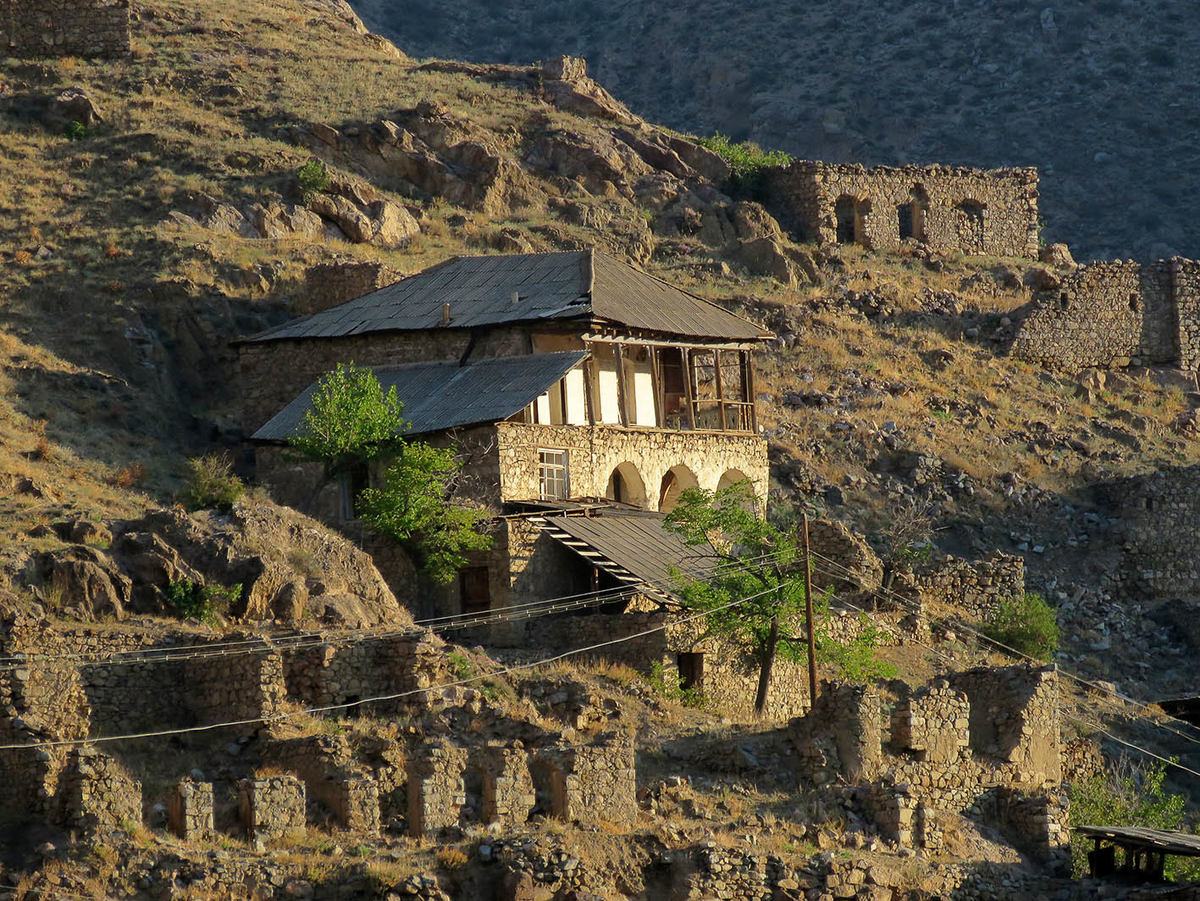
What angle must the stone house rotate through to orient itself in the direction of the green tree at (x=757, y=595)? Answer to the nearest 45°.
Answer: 0° — it already faces it

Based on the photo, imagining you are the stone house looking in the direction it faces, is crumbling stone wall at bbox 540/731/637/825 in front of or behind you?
in front

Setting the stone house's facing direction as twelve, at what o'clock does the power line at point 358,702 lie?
The power line is roughly at 2 o'clock from the stone house.

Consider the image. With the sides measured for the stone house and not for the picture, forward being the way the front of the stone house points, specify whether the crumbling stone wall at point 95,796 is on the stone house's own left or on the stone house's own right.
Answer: on the stone house's own right

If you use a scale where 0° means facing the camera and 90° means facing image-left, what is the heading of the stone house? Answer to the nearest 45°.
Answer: approximately 315°

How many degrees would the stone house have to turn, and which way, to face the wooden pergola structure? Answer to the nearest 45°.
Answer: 0° — it already faces it

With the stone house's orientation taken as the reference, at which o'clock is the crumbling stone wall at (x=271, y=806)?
The crumbling stone wall is roughly at 2 o'clock from the stone house.

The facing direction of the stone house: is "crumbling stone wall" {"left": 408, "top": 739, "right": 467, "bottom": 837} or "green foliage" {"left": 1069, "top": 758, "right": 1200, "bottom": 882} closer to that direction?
the green foliage

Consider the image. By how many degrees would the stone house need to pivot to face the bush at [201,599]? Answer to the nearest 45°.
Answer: approximately 90° to its right

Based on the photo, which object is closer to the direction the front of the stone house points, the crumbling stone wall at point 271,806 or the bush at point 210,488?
the crumbling stone wall

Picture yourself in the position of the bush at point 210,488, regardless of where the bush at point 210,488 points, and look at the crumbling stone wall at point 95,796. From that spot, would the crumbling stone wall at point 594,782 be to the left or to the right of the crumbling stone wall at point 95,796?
left

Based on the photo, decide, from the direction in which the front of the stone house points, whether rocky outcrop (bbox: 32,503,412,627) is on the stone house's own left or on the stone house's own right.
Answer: on the stone house's own right
